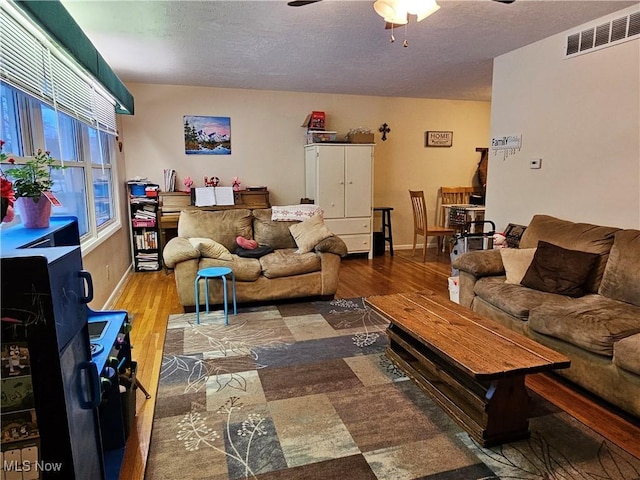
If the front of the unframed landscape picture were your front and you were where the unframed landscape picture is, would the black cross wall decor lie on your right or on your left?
on your left

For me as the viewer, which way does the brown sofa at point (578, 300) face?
facing the viewer and to the left of the viewer

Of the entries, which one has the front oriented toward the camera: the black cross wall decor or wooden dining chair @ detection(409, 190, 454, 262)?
the black cross wall decor

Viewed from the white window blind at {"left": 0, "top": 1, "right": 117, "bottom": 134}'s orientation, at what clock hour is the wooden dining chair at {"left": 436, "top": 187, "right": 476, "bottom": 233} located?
The wooden dining chair is roughly at 10 o'clock from the white window blind.

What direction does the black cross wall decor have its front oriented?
toward the camera

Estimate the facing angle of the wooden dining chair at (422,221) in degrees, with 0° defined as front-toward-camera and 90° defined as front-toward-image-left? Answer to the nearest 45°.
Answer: approximately 225°

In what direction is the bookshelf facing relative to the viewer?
toward the camera

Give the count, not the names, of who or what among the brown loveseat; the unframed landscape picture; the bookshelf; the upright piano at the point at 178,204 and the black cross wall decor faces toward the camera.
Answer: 5

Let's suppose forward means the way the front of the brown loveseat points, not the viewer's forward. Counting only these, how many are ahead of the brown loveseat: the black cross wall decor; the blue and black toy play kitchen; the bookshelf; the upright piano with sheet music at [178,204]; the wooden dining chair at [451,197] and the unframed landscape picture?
1

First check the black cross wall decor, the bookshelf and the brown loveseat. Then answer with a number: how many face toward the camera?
3

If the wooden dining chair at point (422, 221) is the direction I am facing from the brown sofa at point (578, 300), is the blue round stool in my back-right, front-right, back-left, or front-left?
front-left

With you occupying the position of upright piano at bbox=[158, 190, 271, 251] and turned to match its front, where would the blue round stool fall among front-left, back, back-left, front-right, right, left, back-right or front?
front

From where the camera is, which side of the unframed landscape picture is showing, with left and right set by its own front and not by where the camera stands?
front

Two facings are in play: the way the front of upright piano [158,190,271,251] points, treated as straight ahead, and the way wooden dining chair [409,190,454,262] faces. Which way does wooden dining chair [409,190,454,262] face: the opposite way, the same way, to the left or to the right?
to the left

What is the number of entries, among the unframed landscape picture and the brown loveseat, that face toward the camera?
2

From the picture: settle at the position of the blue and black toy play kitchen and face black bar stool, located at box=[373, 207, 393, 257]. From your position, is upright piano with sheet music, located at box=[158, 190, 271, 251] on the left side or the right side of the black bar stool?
left

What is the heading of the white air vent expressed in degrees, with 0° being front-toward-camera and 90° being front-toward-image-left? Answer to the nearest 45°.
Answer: approximately 45°

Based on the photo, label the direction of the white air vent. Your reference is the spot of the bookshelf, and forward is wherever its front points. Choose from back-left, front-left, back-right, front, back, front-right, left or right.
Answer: front-left

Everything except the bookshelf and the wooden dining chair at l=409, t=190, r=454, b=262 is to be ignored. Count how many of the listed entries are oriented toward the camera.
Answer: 1

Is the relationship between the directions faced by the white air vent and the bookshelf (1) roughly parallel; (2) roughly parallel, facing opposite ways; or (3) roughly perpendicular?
roughly perpendicular

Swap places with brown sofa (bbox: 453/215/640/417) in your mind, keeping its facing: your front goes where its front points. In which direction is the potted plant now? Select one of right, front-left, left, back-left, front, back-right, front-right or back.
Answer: front
